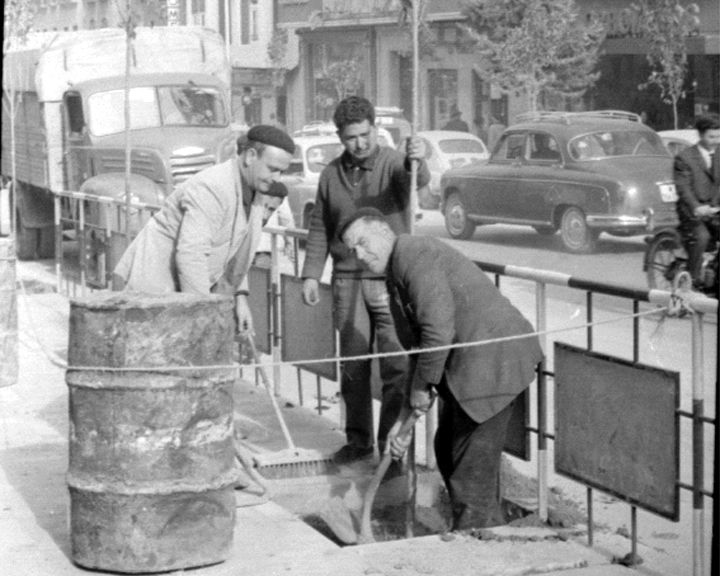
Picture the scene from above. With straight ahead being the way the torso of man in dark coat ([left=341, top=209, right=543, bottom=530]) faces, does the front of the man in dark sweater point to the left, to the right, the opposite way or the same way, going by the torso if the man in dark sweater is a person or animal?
to the left

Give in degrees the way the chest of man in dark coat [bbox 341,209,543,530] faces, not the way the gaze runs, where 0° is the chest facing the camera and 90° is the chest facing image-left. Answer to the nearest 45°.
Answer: approximately 90°

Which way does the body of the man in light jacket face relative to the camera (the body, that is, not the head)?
to the viewer's right

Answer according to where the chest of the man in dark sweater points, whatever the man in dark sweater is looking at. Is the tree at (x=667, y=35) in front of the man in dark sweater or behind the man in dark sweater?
behind

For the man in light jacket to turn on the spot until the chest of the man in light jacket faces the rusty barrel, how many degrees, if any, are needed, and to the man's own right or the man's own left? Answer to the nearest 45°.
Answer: approximately 90° to the man's own right

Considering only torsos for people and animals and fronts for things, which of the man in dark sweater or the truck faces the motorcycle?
the truck

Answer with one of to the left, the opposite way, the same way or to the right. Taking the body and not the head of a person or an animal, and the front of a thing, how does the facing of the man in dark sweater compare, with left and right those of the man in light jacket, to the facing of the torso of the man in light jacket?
to the right

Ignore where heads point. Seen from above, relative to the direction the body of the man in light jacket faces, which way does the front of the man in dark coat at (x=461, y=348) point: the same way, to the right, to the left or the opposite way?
the opposite way

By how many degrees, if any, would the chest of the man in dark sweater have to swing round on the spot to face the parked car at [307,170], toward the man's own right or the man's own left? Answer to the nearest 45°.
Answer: approximately 180°
